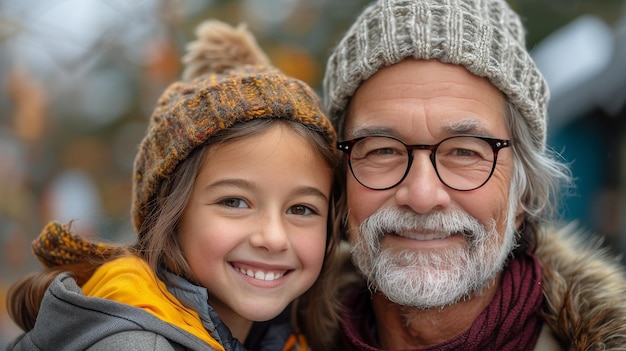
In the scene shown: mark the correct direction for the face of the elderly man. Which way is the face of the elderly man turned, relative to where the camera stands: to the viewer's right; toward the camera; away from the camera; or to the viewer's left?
toward the camera

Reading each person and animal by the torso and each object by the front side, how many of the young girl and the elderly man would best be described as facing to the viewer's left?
0

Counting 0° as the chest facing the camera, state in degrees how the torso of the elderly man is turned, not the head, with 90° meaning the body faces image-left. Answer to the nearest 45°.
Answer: approximately 0°

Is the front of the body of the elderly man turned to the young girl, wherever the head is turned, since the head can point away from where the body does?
no
